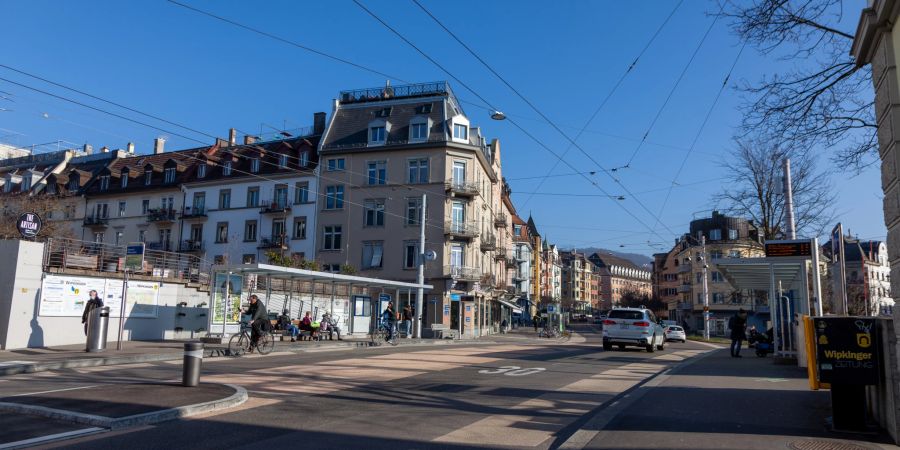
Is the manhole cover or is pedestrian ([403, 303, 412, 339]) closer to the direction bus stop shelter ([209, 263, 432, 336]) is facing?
the manhole cover

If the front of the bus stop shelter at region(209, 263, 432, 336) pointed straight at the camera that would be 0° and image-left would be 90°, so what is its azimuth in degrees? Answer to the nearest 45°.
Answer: approximately 315°

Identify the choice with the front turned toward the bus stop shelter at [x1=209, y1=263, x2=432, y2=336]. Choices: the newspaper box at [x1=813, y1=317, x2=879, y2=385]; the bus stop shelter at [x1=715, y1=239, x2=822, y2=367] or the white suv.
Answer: the bus stop shelter at [x1=715, y1=239, x2=822, y2=367]

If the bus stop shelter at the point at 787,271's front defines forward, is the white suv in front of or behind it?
in front

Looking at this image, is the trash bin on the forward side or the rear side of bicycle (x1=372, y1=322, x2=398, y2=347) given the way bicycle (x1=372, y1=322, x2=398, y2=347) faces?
on the forward side

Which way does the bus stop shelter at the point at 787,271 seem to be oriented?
to the viewer's left

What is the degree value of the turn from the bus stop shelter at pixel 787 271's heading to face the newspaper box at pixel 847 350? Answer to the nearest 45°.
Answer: approximately 90° to its left

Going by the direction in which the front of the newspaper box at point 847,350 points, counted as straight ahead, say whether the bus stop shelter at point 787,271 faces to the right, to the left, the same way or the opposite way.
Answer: to the right
